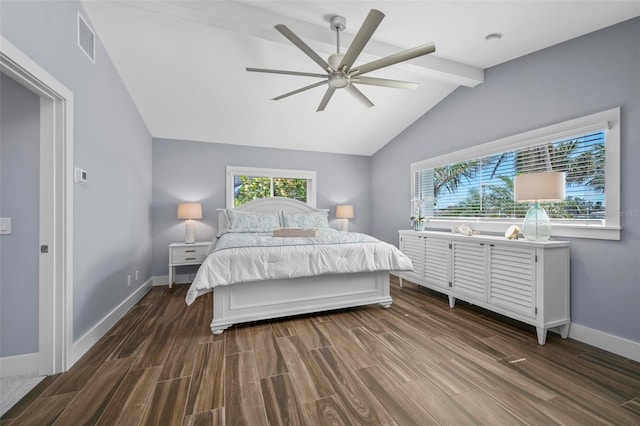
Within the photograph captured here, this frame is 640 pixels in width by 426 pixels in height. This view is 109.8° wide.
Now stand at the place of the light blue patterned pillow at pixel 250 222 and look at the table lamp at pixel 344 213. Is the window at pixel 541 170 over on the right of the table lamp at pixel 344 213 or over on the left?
right

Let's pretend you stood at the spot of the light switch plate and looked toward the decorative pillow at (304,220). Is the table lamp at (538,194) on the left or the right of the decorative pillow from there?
right

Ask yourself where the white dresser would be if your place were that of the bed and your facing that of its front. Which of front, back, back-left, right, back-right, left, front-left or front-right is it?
left

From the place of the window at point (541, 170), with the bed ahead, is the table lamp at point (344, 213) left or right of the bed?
right

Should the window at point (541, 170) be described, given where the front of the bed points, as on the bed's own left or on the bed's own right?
on the bed's own left

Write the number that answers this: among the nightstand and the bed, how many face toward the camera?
2

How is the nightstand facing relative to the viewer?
toward the camera

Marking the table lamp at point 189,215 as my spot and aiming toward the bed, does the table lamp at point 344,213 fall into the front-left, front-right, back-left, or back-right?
front-left

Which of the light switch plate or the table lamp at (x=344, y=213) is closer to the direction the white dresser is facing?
the light switch plate

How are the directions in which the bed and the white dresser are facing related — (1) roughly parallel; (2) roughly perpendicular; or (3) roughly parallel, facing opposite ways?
roughly perpendicular

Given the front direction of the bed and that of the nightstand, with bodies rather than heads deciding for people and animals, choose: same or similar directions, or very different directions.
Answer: same or similar directions

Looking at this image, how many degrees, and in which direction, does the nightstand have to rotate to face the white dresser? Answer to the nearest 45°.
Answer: approximately 45° to its left

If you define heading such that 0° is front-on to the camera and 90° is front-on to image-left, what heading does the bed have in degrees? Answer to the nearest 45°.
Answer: approximately 0°

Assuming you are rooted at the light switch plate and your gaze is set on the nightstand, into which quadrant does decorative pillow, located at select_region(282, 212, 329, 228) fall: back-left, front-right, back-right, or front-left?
front-right

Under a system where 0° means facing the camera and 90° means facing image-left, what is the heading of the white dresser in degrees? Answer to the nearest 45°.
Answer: approximately 45°

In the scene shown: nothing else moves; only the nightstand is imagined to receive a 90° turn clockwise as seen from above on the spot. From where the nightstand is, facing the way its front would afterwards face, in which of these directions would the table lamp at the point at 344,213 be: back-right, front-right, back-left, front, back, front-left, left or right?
back

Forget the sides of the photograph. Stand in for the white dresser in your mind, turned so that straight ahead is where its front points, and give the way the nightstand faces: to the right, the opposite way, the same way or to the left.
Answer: to the left
